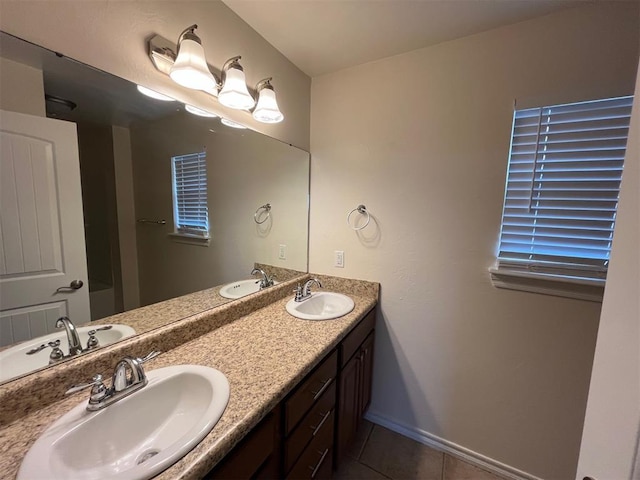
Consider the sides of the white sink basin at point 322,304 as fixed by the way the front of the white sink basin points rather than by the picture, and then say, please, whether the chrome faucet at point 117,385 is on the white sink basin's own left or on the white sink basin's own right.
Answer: on the white sink basin's own right

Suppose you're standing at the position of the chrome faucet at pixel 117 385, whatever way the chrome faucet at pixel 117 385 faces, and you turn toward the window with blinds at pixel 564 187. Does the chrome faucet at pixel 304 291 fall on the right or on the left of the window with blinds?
left

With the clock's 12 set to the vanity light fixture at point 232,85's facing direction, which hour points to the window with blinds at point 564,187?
The window with blinds is roughly at 11 o'clock from the vanity light fixture.

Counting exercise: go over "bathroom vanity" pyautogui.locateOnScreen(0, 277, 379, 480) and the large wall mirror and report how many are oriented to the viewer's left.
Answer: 0

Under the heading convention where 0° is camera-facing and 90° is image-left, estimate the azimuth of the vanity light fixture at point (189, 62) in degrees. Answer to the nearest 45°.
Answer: approximately 315°

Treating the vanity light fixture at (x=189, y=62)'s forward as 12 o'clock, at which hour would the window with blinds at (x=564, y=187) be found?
The window with blinds is roughly at 11 o'clock from the vanity light fixture.

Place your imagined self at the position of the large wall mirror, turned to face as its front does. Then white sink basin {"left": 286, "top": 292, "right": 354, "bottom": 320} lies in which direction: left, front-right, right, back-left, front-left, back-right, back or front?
front-left
